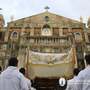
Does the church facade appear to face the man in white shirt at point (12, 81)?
yes

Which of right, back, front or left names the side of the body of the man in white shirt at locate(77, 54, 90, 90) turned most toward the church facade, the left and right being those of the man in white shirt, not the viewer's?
front

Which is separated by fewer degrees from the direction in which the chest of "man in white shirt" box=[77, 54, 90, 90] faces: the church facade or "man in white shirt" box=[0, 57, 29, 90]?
the church facade

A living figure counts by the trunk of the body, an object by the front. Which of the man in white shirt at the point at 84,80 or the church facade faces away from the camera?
the man in white shirt

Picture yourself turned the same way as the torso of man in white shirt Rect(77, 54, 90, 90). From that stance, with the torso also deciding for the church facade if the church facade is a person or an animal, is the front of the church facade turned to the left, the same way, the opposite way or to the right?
the opposite way

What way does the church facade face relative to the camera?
toward the camera

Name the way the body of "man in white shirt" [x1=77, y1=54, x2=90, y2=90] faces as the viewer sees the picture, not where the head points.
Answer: away from the camera

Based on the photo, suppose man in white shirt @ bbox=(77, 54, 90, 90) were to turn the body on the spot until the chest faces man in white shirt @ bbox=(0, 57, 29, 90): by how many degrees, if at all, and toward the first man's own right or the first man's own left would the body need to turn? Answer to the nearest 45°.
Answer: approximately 90° to the first man's own left

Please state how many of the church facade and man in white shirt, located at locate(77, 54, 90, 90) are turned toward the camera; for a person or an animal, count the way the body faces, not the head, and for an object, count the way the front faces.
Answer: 1

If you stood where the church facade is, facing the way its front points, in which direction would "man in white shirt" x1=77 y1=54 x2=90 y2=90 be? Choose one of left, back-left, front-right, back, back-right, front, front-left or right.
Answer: front
